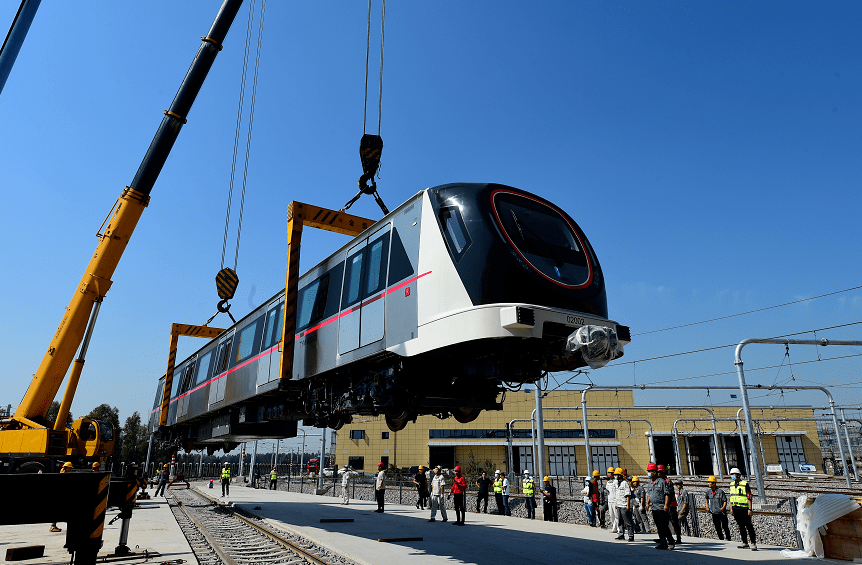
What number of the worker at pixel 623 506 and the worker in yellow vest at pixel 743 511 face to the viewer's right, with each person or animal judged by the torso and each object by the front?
0

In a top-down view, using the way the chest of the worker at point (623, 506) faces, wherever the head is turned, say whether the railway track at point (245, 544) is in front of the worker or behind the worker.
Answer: in front

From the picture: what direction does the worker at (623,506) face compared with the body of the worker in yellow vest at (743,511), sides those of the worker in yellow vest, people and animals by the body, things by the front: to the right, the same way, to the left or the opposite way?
the same way

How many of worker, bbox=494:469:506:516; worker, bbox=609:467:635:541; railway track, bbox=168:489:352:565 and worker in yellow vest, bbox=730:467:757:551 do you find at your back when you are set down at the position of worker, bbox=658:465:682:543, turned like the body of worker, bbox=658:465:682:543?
1

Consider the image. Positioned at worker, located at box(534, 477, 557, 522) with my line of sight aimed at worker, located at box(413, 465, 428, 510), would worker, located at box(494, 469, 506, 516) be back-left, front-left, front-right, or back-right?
front-right

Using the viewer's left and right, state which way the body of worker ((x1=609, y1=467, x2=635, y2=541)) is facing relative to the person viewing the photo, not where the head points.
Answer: facing the viewer and to the left of the viewer

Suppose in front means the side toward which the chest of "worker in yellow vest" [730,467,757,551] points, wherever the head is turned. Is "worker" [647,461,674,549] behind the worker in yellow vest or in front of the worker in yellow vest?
in front

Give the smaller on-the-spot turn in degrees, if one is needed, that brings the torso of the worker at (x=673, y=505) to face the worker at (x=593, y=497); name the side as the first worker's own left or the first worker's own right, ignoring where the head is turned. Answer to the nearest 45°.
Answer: approximately 45° to the first worker's own right

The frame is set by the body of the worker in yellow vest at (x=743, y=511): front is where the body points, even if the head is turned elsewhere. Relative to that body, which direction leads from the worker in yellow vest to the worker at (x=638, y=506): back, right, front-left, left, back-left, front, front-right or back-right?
right

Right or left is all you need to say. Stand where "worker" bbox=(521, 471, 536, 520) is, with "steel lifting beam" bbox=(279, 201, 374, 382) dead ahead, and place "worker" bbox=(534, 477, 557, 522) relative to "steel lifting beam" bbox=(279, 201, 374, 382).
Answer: left

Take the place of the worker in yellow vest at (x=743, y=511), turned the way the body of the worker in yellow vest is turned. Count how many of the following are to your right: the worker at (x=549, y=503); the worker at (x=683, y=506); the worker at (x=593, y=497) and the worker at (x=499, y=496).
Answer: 4

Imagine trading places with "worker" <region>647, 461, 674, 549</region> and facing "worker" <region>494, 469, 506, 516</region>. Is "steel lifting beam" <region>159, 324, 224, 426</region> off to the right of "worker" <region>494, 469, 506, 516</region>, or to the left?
left

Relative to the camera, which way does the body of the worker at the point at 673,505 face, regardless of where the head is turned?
to the viewer's left

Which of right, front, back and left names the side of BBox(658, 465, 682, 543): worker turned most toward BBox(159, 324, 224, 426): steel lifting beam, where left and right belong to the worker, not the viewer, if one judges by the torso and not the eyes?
front

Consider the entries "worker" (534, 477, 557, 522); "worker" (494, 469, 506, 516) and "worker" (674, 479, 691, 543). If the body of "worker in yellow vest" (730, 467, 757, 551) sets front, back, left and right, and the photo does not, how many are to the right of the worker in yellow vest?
3

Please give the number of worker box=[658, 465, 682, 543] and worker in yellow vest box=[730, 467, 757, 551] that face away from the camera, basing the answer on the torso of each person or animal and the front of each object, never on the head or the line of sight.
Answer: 0

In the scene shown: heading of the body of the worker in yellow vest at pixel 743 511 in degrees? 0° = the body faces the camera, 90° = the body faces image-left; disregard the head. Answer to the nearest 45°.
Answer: approximately 45°

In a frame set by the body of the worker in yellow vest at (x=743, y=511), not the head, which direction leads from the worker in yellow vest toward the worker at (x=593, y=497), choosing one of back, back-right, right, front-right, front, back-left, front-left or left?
right
